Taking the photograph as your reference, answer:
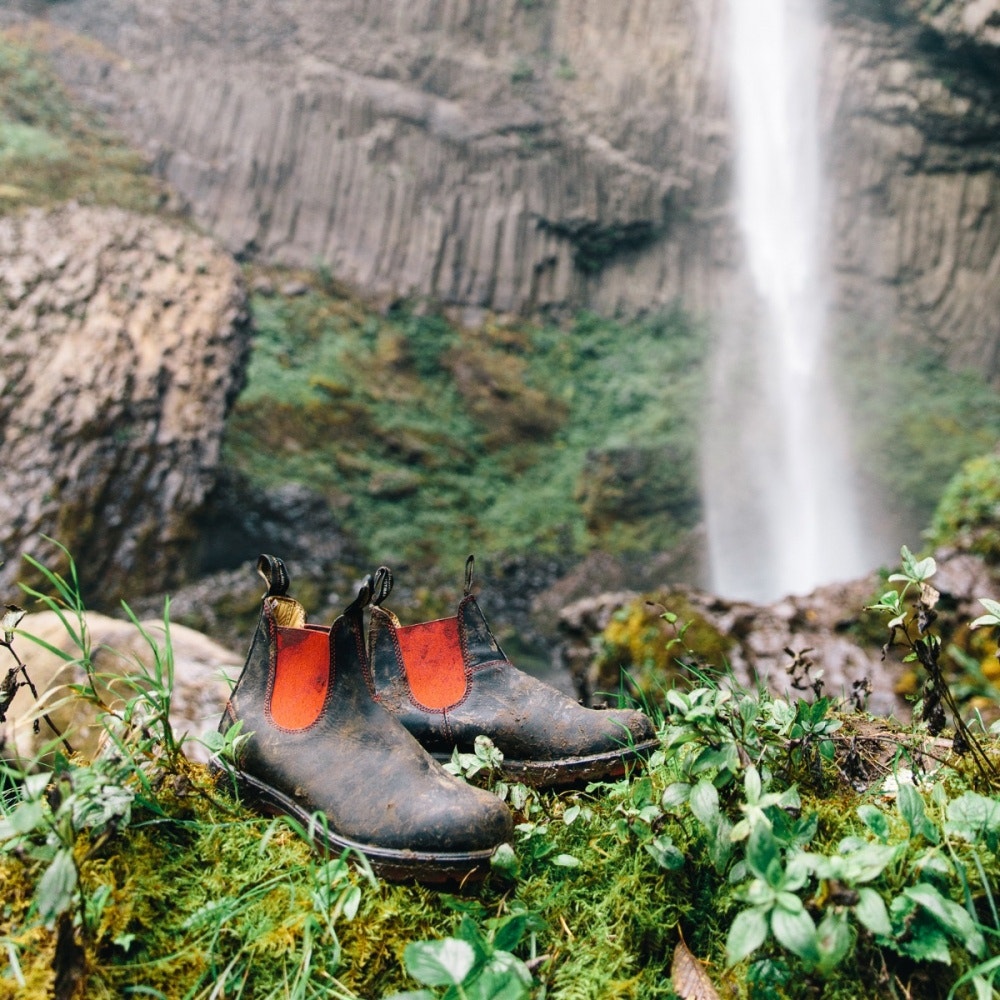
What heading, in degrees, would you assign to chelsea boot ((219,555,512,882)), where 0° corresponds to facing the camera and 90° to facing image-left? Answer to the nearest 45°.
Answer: approximately 315°

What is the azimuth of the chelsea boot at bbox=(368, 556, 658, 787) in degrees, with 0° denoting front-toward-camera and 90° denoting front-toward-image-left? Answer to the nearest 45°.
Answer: approximately 270°

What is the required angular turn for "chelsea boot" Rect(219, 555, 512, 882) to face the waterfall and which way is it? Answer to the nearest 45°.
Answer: approximately 135° to its left

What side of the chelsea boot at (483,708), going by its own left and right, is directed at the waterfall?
left

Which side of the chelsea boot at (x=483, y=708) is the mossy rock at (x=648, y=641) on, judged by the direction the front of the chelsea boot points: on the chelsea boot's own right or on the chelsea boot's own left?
on the chelsea boot's own left

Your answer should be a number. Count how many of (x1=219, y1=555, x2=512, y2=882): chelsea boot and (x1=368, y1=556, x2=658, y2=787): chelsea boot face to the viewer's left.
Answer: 0
